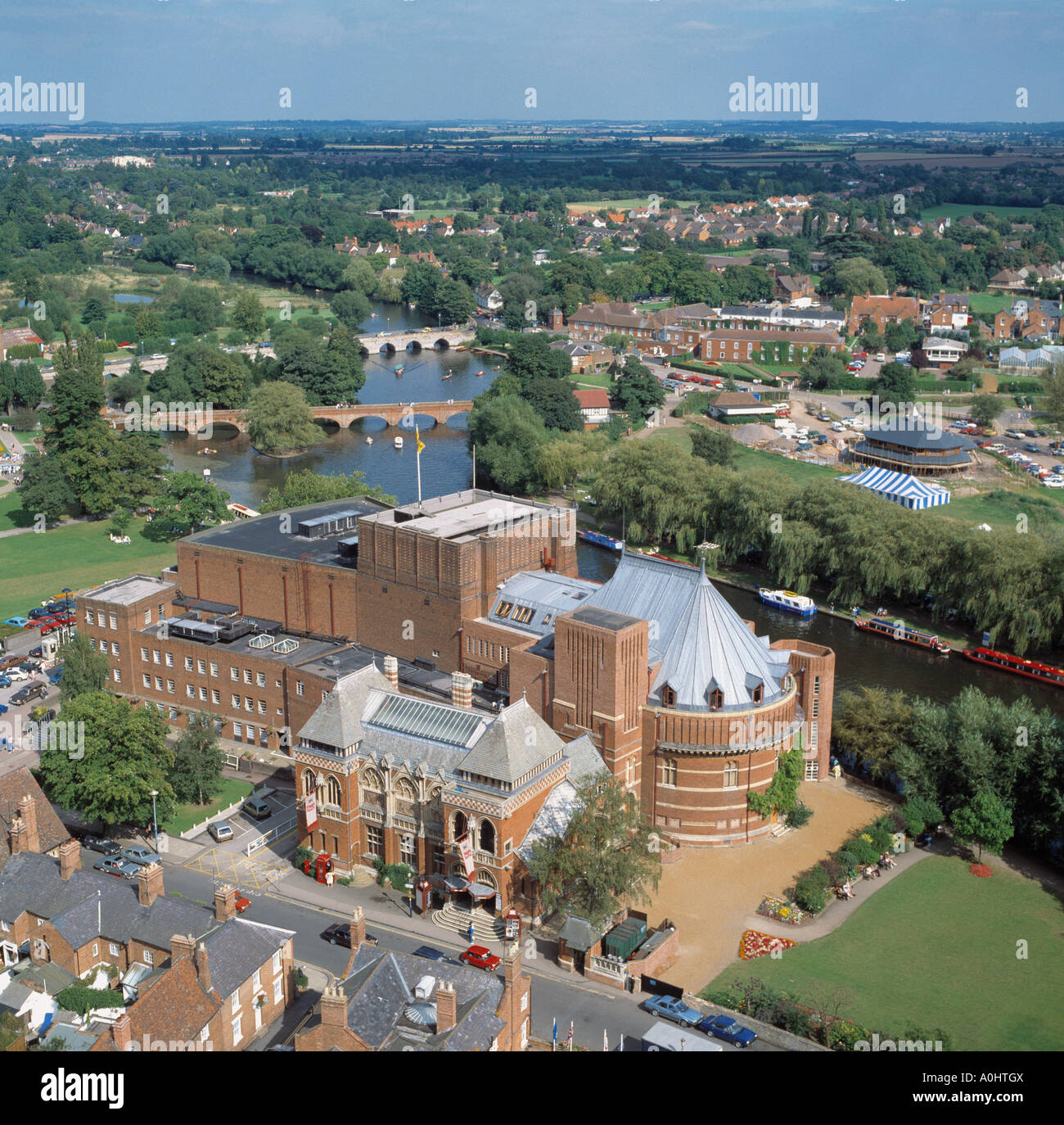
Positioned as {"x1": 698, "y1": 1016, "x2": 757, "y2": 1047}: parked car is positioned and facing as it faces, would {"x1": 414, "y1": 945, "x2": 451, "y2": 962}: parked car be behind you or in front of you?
behind

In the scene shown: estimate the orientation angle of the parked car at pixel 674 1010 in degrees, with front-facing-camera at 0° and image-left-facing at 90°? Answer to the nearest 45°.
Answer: approximately 315°

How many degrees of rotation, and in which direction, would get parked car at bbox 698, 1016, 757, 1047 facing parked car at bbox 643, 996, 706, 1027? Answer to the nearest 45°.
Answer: approximately 180°

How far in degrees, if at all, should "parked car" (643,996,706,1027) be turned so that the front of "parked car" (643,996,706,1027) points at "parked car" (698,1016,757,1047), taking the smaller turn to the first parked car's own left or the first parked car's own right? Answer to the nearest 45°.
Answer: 0° — it already faces it
